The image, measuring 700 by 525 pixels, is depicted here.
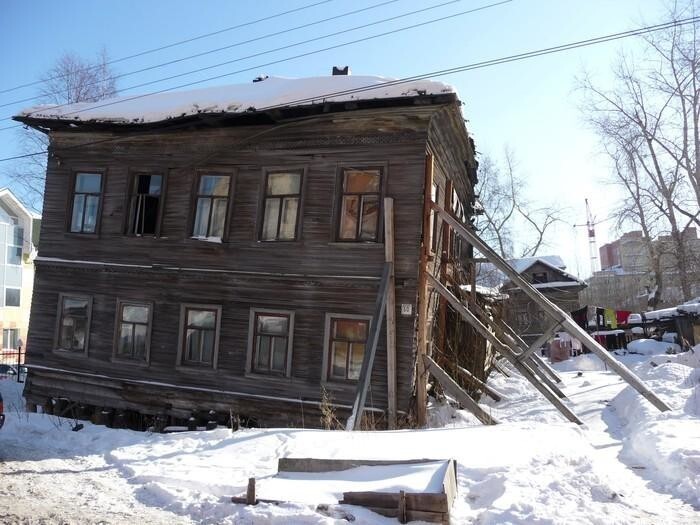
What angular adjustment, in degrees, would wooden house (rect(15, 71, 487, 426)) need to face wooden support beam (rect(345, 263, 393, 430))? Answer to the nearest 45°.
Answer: approximately 45° to its left

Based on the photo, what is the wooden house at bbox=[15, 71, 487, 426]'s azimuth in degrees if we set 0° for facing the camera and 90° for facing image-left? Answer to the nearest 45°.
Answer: approximately 0°

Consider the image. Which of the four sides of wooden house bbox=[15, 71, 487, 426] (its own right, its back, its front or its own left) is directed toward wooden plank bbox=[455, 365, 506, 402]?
left

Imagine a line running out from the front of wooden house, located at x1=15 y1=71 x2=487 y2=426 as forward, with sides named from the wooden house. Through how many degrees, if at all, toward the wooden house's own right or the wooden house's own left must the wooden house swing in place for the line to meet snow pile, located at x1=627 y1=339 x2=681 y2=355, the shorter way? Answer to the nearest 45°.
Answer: approximately 135° to the wooden house's own left

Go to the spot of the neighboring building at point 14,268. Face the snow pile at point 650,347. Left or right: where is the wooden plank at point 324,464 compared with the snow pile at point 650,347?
right

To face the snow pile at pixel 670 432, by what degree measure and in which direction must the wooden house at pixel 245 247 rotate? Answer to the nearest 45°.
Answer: approximately 45° to its left

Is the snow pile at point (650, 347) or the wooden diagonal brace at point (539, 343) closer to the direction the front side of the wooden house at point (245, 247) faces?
the wooden diagonal brace

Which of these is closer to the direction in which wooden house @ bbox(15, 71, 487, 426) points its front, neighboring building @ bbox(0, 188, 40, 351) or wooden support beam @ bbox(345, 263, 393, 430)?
the wooden support beam

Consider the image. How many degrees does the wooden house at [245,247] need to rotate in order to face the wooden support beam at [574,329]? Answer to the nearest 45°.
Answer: approximately 45° to its left
